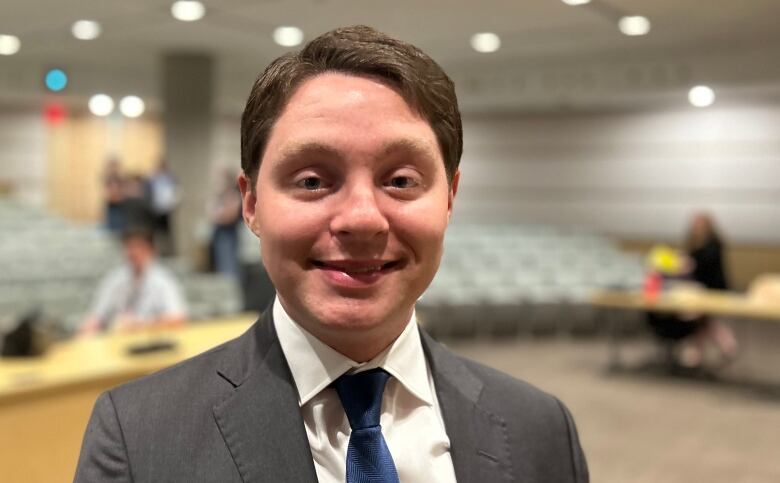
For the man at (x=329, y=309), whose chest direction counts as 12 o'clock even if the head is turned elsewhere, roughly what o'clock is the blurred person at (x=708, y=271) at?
The blurred person is roughly at 7 o'clock from the man.

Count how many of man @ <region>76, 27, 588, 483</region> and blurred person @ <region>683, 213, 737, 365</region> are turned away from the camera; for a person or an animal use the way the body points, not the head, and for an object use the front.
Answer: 0

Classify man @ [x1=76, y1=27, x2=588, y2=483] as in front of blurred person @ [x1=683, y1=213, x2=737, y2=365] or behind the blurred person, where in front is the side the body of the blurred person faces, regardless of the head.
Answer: in front

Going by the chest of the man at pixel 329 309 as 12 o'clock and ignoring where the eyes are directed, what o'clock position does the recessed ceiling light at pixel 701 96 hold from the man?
The recessed ceiling light is roughly at 7 o'clock from the man.

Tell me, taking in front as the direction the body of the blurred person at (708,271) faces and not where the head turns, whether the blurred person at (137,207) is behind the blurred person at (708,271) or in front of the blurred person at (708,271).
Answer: in front

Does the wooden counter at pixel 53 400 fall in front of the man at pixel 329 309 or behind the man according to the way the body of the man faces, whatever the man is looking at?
behind

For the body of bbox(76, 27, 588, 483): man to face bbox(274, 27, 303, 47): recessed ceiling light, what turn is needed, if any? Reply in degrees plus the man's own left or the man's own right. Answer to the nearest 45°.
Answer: approximately 180°

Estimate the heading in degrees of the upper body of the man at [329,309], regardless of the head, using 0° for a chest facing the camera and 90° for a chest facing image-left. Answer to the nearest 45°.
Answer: approximately 0°

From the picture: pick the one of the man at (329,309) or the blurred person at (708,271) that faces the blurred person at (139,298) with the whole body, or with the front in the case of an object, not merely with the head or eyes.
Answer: the blurred person at (708,271)
